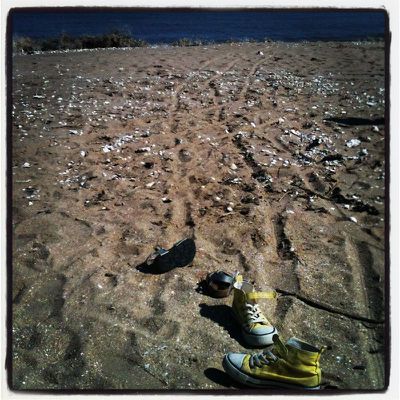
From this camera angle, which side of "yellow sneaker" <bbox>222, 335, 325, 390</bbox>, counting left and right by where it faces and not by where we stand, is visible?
left
